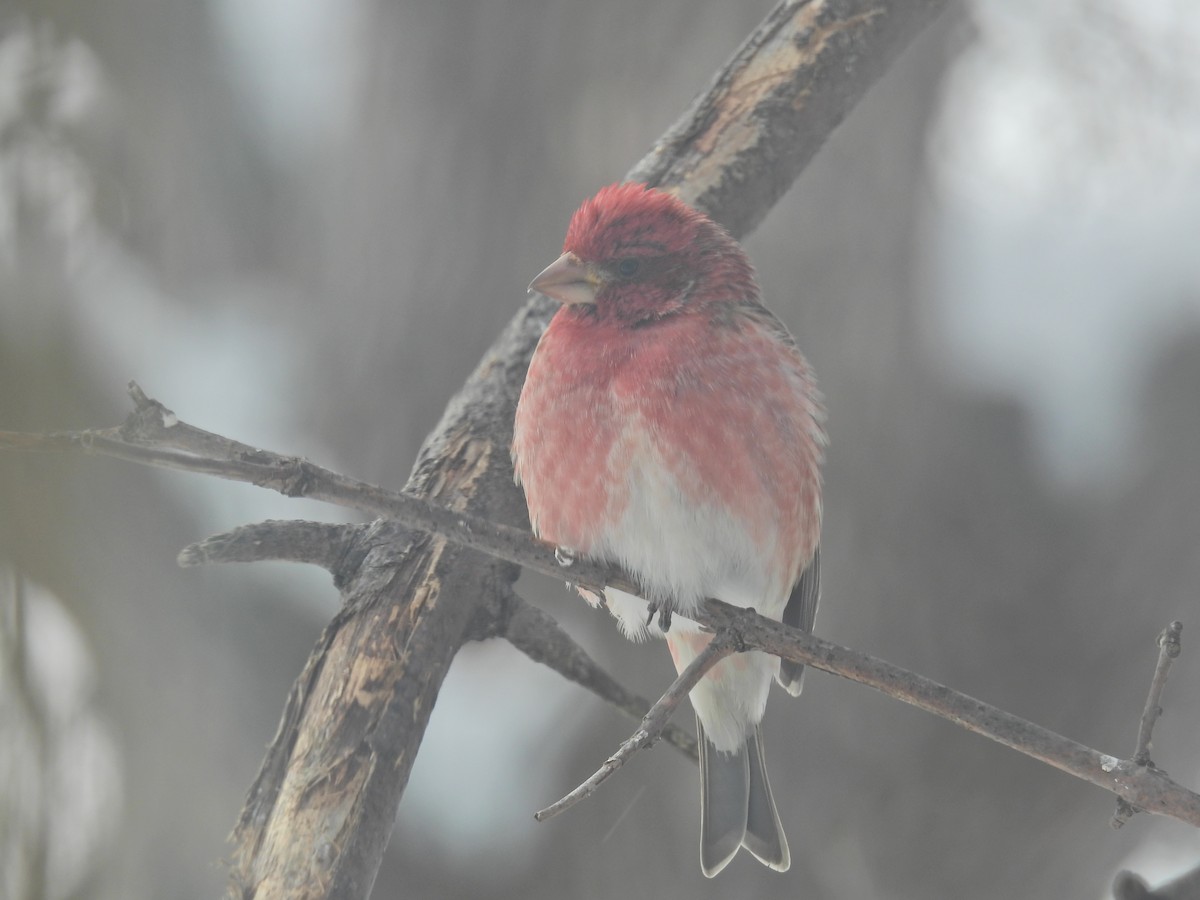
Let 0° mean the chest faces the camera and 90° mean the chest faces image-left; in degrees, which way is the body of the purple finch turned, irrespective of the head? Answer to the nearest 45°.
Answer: approximately 45°
